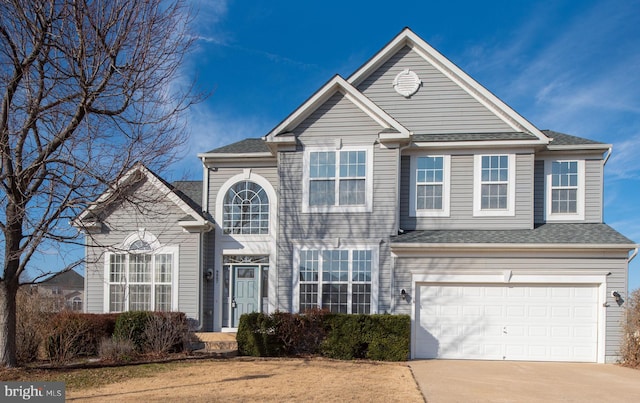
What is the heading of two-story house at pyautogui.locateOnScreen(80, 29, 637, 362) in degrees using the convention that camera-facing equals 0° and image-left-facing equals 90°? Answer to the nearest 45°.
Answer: approximately 0°

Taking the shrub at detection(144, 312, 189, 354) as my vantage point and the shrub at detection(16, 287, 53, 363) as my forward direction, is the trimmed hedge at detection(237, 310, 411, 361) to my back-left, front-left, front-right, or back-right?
back-left

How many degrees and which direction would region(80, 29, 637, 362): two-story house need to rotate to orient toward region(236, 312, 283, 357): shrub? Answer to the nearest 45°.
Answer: approximately 45° to its right
